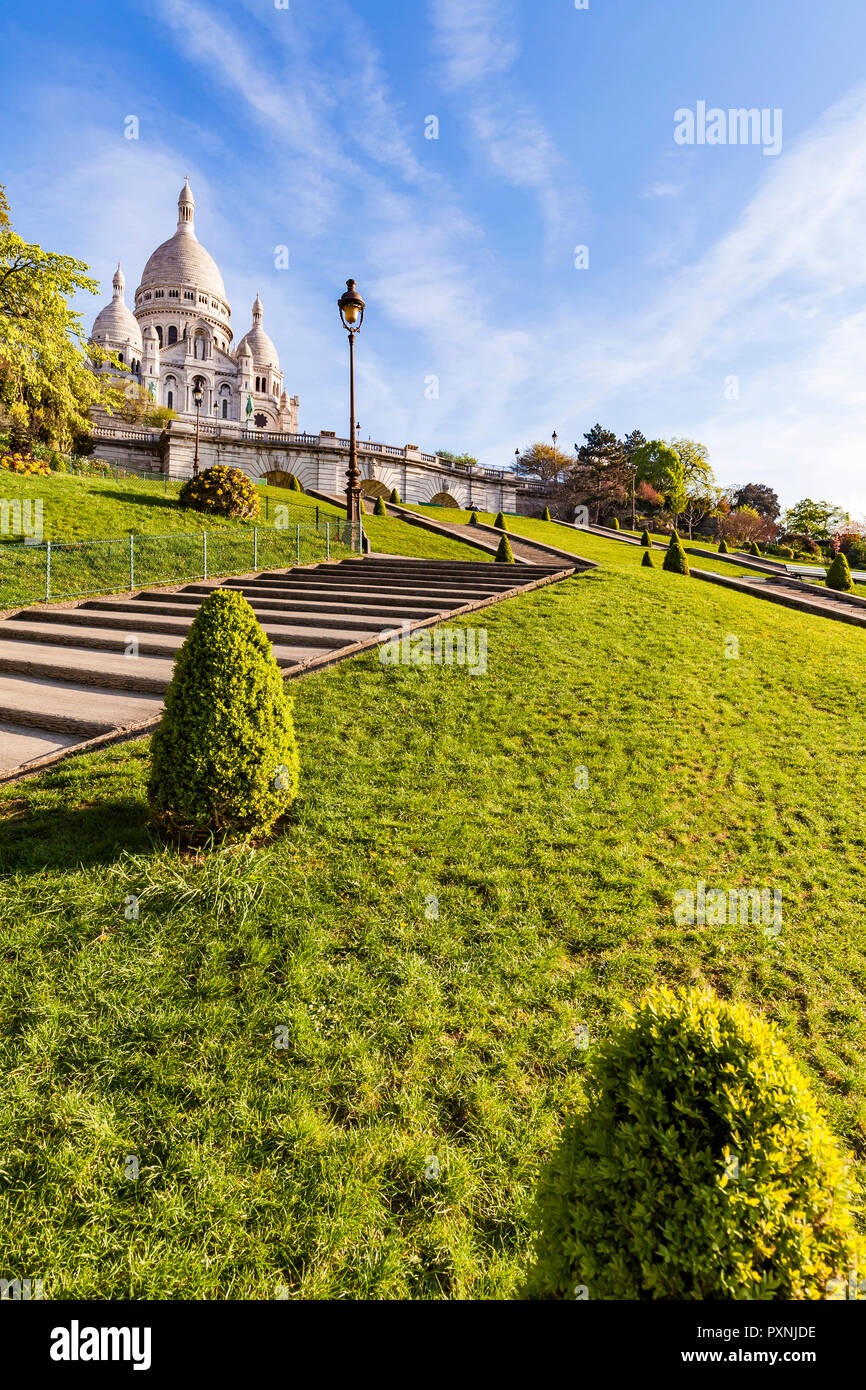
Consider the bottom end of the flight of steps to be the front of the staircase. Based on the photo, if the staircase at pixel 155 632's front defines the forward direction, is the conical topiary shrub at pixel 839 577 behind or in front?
behind

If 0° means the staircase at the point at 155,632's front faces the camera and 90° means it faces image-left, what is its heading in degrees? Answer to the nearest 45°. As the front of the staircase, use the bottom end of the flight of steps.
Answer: approximately 45°

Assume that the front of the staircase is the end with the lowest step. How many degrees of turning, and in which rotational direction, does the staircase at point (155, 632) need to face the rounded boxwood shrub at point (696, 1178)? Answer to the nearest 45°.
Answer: approximately 45° to its left

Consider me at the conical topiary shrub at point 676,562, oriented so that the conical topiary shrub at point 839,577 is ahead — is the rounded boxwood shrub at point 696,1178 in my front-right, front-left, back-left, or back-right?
back-right

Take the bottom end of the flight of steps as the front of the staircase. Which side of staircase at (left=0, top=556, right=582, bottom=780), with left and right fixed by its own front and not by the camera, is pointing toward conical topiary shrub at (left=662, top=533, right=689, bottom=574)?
back

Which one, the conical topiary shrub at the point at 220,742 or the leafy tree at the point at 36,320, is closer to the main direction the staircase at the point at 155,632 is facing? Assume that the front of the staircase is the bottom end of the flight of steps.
the conical topiary shrub
